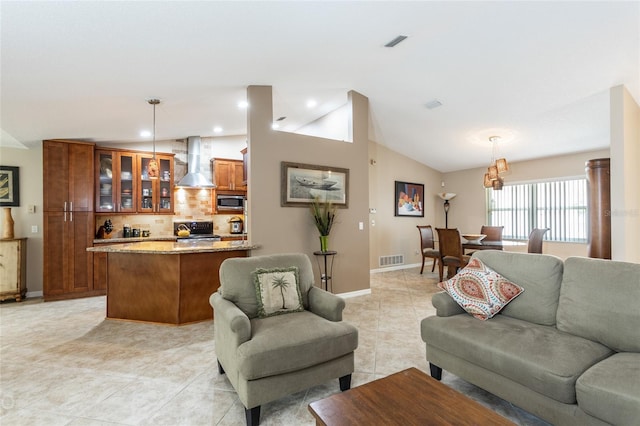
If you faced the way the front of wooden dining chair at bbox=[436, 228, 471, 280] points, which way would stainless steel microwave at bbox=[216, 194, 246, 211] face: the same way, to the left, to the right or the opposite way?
to the right

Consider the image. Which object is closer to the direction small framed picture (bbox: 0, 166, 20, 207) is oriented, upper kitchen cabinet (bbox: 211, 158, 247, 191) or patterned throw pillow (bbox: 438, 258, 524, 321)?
the patterned throw pillow

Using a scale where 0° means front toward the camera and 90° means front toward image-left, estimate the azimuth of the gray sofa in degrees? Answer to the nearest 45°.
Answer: approximately 45°

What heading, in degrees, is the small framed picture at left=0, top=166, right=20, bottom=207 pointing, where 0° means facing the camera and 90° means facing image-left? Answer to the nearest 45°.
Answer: approximately 0°

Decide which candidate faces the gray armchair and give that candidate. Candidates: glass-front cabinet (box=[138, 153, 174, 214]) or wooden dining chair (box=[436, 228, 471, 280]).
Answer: the glass-front cabinet

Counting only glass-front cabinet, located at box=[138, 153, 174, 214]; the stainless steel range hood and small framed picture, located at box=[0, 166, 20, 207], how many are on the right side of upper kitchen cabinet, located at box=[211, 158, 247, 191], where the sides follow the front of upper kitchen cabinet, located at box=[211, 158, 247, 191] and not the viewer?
3

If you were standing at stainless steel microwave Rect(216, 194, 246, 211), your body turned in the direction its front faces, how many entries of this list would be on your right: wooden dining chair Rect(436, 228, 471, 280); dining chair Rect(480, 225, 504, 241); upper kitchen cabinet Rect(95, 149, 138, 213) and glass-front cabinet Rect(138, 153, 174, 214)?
2

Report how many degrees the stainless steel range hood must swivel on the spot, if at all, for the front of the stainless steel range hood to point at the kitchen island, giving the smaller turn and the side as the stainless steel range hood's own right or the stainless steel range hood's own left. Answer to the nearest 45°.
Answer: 0° — it already faces it

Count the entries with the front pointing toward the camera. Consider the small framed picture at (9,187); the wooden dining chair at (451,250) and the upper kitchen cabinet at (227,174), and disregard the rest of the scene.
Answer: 2

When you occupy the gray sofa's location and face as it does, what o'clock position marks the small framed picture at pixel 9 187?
The small framed picture is roughly at 1 o'clock from the gray sofa.

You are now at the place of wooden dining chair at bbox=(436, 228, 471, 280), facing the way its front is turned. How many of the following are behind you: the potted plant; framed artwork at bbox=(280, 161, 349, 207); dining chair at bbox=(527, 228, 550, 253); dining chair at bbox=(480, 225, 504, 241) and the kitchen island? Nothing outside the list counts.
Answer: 3

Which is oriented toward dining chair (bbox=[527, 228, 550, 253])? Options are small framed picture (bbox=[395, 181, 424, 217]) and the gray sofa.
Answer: the small framed picture

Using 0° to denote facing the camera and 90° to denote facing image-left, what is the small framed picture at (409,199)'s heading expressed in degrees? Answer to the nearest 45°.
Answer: approximately 315°

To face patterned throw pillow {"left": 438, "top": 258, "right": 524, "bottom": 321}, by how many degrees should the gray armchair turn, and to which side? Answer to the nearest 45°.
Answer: approximately 45° to its left
